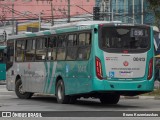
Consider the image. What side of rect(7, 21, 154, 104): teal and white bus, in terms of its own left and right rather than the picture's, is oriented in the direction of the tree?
right

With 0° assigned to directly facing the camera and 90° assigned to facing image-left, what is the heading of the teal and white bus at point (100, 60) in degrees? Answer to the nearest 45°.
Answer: approximately 135°
